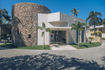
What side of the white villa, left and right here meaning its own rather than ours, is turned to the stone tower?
right
